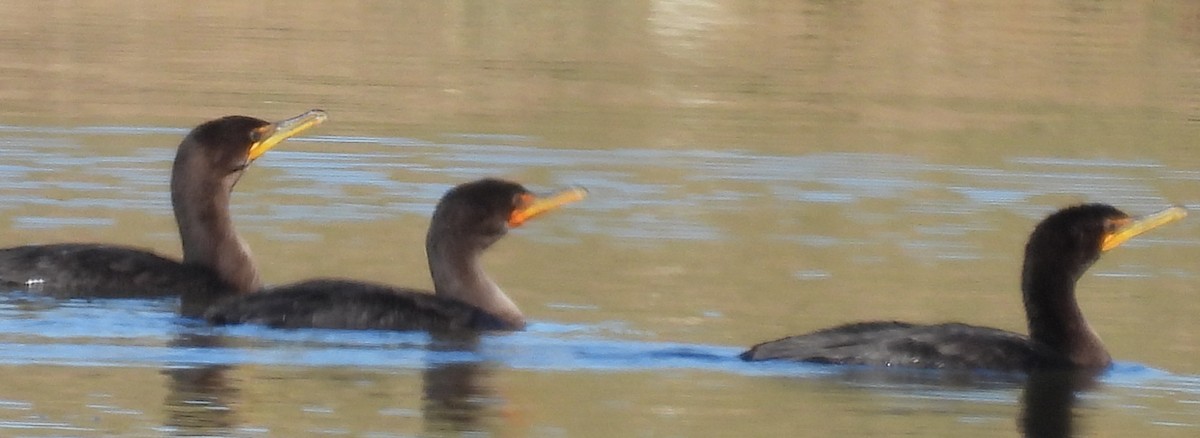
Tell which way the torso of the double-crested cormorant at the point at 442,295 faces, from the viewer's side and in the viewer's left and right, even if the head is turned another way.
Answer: facing to the right of the viewer

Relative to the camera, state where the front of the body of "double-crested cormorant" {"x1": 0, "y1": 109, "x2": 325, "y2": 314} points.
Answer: to the viewer's right

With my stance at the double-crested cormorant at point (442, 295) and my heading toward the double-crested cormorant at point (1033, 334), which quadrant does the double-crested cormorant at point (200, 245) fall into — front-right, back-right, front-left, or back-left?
back-left

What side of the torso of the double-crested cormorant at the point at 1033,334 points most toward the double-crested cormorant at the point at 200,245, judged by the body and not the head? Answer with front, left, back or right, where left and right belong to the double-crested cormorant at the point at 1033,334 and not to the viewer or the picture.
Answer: back

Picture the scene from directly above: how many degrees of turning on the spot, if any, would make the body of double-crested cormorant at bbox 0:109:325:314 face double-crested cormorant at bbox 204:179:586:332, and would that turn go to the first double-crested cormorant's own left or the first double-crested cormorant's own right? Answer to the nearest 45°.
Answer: approximately 45° to the first double-crested cormorant's own right

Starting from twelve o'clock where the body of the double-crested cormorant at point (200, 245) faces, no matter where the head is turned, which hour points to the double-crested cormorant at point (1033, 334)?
the double-crested cormorant at point (1033, 334) is roughly at 1 o'clock from the double-crested cormorant at point (200, 245).

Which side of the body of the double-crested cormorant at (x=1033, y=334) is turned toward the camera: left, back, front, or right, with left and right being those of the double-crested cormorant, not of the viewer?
right

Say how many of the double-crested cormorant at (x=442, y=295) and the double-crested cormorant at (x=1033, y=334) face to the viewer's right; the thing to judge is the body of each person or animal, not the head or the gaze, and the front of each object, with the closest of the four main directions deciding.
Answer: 2

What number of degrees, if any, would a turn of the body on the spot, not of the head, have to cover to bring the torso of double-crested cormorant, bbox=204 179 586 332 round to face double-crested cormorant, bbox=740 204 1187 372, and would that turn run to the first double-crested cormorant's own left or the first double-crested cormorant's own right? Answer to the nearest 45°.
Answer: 0° — it already faces it

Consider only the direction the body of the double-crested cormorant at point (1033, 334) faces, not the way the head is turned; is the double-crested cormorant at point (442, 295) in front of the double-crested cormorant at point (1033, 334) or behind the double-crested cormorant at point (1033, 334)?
behind
